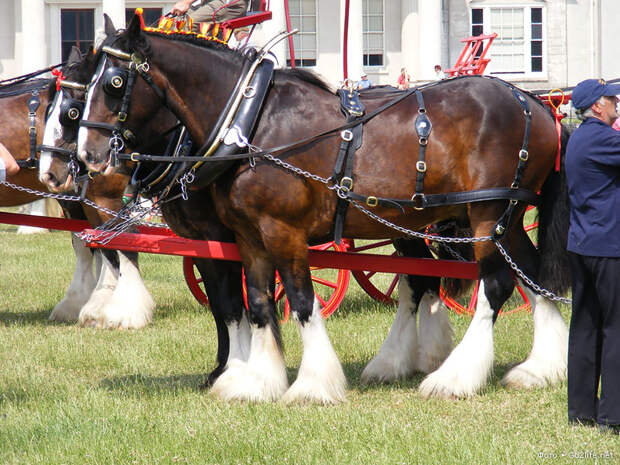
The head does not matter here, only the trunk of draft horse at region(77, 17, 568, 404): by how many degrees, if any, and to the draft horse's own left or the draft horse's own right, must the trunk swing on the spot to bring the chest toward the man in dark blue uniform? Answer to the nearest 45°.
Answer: approximately 135° to the draft horse's own left

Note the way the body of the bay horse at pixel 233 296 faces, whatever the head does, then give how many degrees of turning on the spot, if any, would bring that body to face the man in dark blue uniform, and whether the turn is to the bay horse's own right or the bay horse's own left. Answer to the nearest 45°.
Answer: approximately 135° to the bay horse's own left

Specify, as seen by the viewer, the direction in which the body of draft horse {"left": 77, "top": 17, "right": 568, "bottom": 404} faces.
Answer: to the viewer's left

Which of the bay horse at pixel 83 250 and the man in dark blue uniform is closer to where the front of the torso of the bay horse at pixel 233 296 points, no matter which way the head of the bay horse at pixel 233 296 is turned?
the bay horse

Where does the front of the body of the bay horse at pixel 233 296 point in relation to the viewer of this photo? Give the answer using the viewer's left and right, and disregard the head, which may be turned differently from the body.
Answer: facing to the left of the viewer

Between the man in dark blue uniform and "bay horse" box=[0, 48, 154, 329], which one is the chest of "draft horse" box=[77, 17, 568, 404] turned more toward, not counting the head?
the bay horse
